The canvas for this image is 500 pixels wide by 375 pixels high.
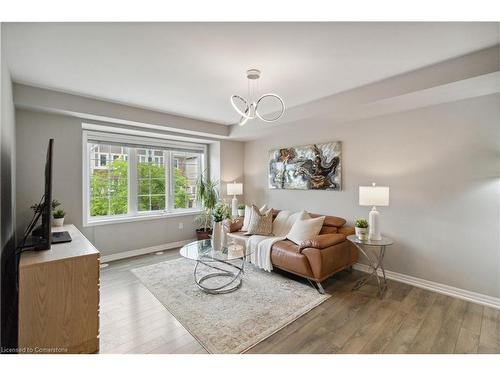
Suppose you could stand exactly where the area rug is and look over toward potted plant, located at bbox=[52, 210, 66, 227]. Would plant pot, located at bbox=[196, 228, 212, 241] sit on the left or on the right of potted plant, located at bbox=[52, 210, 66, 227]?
right

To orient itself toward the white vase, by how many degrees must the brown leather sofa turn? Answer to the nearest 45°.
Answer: approximately 45° to its right

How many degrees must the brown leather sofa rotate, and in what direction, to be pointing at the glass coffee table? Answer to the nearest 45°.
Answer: approximately 45° to its right

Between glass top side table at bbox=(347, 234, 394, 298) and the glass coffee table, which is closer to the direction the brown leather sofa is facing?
the glass coffee table

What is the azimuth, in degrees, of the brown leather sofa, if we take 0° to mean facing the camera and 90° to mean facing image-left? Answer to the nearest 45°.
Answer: approximately 45°

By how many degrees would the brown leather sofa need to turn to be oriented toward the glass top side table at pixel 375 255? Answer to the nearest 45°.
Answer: approximately 135° to its left

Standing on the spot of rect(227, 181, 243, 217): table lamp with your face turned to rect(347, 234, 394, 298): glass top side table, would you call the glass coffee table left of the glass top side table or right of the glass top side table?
right
